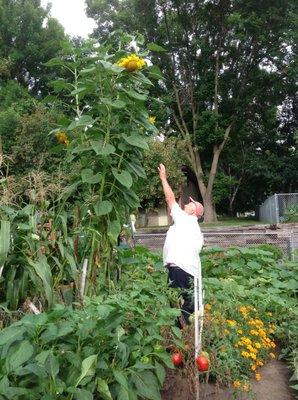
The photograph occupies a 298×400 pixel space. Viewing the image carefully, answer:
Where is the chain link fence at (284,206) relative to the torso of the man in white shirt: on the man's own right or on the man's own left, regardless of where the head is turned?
on the man's own right

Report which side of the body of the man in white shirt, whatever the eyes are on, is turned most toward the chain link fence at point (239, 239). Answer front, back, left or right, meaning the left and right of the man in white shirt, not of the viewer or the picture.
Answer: right

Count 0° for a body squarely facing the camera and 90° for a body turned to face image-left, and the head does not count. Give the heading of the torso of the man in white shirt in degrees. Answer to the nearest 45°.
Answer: approximately 90°

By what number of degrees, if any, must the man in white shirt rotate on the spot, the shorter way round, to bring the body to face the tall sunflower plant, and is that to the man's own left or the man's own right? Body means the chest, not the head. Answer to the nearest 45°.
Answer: approximately 45° to the man's own left
